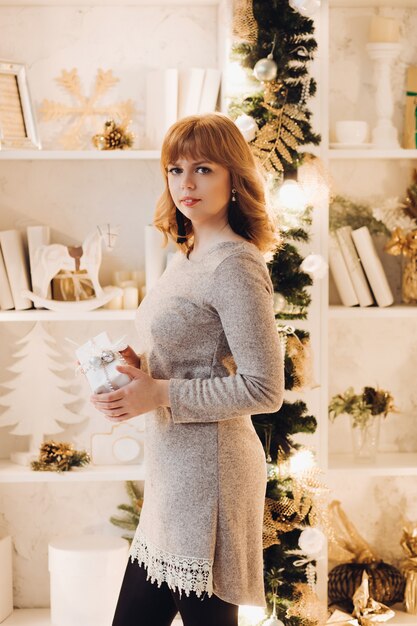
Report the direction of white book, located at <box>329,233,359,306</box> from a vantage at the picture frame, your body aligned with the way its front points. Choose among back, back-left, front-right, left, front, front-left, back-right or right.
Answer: left

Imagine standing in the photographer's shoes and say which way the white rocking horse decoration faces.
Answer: facing to the right of the viewer

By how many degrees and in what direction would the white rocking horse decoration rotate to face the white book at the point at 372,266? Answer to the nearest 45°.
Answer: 0° — it already faces it

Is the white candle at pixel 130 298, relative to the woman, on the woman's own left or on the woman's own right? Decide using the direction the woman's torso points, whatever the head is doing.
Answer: on the woman's own right

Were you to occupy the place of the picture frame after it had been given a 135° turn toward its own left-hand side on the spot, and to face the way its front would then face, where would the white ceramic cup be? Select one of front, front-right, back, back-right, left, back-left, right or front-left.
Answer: front-right

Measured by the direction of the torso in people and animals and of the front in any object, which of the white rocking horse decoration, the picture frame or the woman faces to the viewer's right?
the white rocking horse decoration

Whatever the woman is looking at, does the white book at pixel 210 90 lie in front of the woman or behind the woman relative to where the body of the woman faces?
behind

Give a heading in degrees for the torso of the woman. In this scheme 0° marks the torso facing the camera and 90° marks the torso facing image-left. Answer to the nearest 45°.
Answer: approximately 45°

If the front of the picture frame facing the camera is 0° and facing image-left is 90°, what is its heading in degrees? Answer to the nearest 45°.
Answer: approximately 0°

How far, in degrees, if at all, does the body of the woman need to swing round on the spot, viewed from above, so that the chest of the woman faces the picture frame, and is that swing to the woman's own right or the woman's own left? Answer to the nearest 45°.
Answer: approximately 90° to the woman's own right

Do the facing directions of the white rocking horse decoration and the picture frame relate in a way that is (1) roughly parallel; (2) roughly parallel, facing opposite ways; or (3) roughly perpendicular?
roughly perpendicular

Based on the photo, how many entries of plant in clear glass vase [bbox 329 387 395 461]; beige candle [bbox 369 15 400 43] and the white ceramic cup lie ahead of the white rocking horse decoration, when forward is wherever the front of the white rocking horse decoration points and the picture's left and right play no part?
3

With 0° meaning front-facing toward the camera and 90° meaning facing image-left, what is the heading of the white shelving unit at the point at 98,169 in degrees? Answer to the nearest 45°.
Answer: approximately 0°
